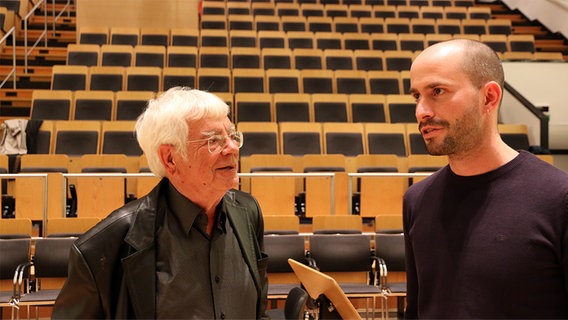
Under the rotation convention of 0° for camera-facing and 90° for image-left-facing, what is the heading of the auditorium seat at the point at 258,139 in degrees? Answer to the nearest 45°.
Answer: approximately 0°

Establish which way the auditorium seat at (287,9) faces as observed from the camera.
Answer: facing the viewer

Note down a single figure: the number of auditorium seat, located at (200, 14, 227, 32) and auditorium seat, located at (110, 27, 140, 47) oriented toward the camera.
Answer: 2

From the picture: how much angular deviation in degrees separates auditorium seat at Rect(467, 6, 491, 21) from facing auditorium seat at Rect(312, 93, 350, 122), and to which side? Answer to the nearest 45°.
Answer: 0° — it already faces it

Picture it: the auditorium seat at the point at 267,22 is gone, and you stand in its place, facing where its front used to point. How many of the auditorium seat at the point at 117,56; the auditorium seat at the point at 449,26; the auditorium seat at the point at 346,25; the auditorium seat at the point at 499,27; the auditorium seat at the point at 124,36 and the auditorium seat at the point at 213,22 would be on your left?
3

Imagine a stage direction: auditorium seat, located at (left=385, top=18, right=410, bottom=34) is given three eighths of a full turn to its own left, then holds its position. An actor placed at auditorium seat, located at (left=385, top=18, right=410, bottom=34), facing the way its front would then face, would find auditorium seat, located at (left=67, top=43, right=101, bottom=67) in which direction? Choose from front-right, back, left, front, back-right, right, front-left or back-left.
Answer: back

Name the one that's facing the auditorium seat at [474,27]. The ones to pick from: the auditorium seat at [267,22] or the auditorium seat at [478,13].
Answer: the auditorium seat at [478,13]

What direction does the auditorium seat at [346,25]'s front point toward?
toward the camera

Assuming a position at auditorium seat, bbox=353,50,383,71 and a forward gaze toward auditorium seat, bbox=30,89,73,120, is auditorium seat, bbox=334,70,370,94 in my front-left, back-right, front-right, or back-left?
front-left

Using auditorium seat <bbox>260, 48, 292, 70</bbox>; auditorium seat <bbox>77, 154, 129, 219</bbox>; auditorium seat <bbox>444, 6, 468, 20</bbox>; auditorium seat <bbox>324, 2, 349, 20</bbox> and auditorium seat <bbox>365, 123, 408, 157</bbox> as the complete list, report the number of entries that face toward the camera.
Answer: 5

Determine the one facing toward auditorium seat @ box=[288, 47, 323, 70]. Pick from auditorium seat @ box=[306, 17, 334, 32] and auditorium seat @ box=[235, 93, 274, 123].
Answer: auditorium seat @ box=[306, 17, 334, 32]

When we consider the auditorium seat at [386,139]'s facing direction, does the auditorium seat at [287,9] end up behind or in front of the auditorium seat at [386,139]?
behind

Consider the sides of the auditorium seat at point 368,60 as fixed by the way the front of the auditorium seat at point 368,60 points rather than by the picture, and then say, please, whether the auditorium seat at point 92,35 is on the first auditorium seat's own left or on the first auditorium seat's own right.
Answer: on the first auditorium seat's own right

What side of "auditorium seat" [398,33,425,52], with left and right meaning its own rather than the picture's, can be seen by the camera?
front

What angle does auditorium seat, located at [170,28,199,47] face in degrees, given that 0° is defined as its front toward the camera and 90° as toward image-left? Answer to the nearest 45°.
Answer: approximately 0°

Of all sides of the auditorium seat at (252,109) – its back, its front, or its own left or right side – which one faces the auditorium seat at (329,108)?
left
